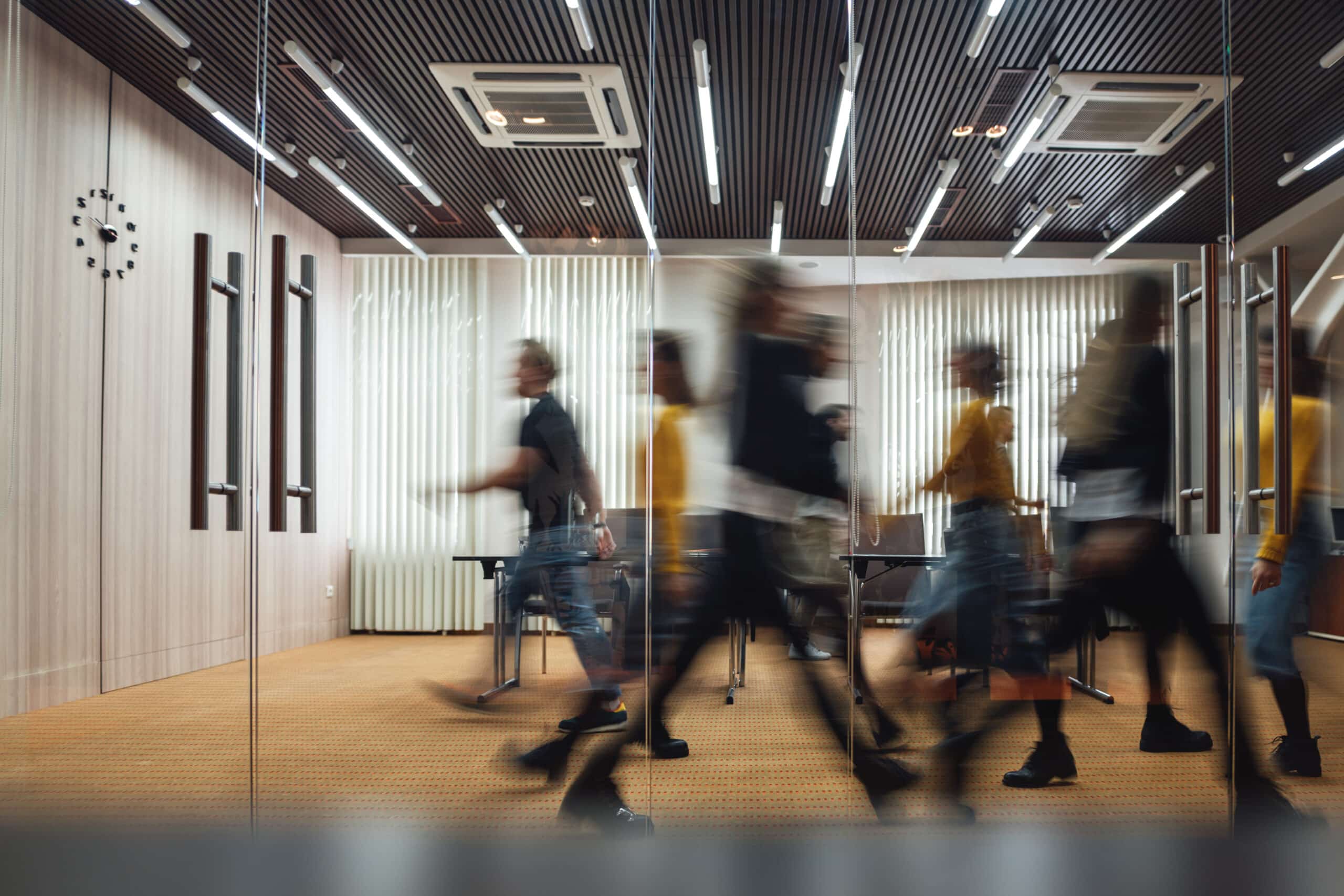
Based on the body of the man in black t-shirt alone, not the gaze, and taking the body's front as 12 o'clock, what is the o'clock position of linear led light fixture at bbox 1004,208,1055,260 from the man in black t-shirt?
The linear led light fixture is roughly at 6 o'clock from the man in black t-shirt.

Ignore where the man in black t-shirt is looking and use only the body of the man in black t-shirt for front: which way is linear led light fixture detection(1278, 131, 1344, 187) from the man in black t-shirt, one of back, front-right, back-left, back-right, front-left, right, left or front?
back

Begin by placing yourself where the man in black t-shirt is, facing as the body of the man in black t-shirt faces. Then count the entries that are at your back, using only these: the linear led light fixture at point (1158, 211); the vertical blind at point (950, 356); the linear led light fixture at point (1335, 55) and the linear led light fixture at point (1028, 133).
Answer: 4

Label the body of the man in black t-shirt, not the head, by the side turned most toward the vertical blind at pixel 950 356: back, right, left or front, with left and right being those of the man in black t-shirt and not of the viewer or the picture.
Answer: back

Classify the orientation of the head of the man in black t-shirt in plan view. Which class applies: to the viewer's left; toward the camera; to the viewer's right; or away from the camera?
to the viewer's left

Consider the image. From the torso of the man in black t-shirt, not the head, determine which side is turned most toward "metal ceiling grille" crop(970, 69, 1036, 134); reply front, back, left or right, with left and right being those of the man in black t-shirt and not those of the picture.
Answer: back

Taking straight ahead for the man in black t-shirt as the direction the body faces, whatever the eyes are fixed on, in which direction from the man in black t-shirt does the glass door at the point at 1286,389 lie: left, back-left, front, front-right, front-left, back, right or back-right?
back

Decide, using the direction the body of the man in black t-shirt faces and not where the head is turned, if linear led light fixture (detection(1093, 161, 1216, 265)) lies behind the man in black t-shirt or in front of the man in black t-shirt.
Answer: behind

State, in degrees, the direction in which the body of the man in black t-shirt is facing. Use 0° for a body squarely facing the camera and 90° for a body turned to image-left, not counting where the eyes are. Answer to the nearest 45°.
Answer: approximately 90°

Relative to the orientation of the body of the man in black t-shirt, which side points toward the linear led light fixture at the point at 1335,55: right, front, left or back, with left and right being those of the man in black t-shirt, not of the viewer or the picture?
back

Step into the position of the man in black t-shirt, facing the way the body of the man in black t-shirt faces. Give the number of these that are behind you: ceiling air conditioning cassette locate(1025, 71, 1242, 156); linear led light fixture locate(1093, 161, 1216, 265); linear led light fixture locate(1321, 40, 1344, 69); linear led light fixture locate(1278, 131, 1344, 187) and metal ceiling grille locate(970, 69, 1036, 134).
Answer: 5

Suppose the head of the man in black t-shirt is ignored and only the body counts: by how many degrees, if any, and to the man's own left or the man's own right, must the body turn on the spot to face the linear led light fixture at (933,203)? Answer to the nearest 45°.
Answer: approximately 180°
